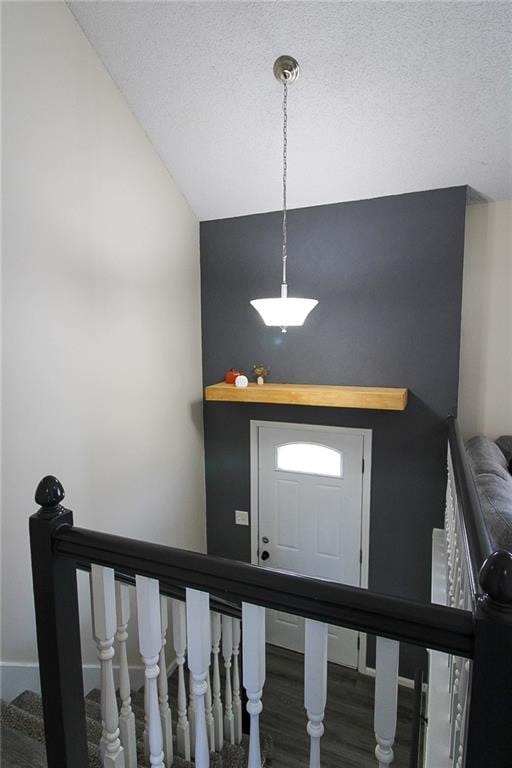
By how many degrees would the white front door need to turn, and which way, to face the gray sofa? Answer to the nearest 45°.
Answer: approximately 45° to its left

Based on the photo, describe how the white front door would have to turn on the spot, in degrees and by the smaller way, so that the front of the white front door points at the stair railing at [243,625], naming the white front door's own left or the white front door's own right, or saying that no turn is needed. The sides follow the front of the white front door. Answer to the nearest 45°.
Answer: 0° — it already faces it

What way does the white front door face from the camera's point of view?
toward the camera

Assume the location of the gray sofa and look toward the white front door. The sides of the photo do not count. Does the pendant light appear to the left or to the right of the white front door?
left
